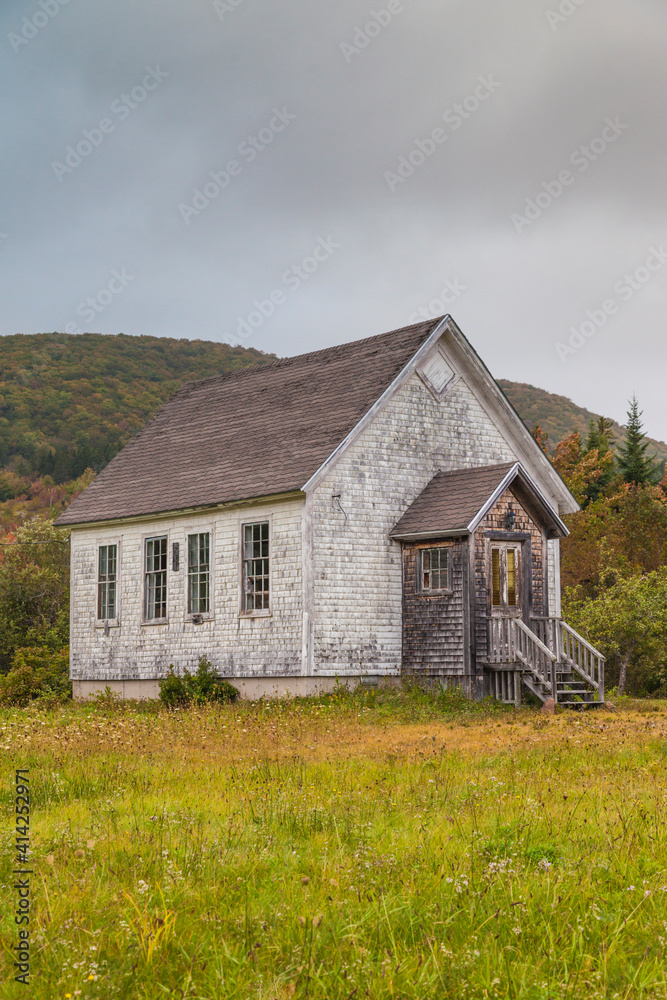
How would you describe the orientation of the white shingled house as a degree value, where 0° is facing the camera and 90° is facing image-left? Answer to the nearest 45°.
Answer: approximately 315°

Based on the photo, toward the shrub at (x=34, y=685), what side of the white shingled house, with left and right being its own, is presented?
back
